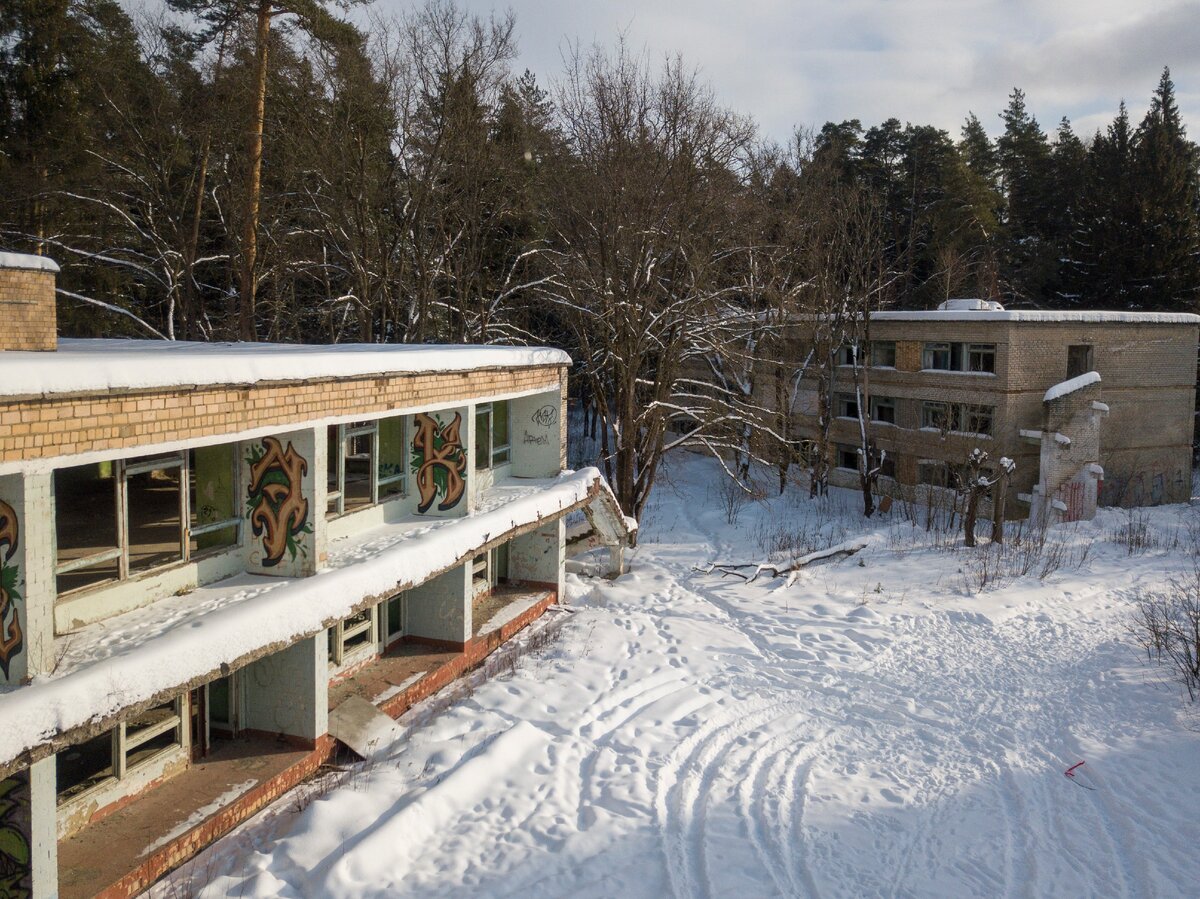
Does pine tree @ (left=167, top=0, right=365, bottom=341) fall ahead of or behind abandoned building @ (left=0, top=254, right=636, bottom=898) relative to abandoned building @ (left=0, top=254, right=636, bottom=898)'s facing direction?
behind

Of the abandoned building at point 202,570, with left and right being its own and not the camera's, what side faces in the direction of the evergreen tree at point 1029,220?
left

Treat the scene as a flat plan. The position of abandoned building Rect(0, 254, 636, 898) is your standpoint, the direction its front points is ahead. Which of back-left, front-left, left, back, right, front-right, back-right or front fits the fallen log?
left

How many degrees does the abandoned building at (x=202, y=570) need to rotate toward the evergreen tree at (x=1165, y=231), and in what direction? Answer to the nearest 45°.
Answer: approximately 90° to its left

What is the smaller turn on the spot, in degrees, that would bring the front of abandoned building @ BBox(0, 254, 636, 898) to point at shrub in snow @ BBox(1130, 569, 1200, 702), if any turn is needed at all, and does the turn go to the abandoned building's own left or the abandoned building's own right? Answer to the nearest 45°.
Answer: approximately 45° to the abandoned building's own left

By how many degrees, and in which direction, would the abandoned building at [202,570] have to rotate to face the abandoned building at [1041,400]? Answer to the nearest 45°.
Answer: approximately 90° to its left

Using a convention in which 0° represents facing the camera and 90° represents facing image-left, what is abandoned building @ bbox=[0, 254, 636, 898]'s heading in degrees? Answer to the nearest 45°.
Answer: approximately 315°
